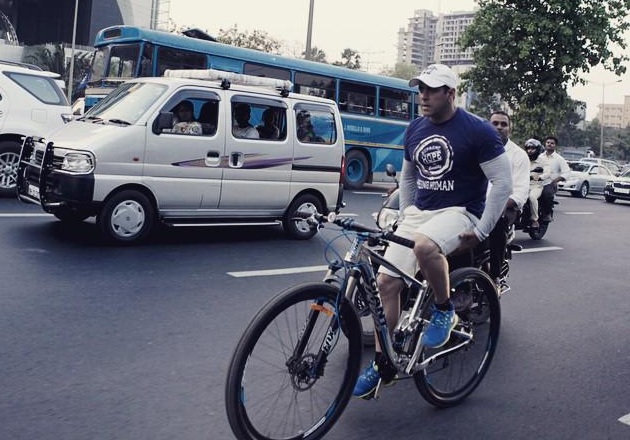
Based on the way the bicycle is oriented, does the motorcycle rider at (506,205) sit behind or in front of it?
behind

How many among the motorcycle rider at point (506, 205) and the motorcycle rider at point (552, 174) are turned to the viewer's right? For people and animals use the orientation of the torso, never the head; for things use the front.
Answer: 0

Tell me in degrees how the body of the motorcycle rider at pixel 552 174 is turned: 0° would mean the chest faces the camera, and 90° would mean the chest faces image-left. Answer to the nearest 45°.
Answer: approximately 45°

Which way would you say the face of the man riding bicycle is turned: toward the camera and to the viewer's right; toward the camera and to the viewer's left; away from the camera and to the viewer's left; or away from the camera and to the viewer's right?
toward the camera and to the viewer's left

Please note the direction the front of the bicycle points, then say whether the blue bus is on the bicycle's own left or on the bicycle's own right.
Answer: on the bicycle's own right
